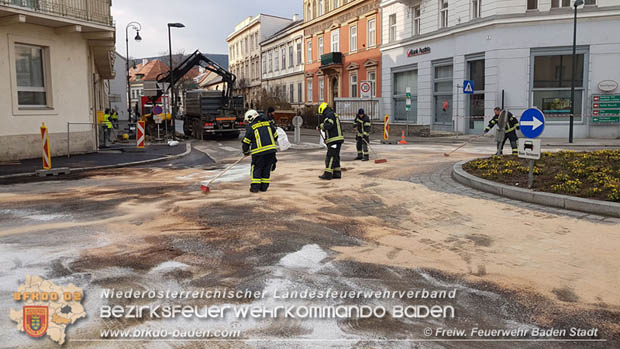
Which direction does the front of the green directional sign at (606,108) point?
toward the camera

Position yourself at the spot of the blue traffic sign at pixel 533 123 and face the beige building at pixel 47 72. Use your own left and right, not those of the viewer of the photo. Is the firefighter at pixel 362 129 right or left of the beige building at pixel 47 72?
right

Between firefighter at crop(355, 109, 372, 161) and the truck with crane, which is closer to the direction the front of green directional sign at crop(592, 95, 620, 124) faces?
the firefighter

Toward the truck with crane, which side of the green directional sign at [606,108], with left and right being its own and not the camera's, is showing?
right

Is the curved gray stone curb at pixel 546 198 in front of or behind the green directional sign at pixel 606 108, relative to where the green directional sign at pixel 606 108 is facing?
in front

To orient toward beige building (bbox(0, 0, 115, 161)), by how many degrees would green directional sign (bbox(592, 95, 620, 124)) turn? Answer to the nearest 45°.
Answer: approximately 45° to its right

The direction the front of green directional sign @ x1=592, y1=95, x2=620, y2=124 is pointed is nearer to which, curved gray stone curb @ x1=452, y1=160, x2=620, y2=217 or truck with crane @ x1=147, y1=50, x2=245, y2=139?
the curved gray stone curb

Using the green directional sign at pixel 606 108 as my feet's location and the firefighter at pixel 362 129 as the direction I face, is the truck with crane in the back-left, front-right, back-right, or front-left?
front-right

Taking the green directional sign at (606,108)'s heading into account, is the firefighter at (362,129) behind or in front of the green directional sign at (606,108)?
in front

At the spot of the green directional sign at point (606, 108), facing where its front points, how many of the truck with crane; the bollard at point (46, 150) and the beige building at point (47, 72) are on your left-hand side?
0

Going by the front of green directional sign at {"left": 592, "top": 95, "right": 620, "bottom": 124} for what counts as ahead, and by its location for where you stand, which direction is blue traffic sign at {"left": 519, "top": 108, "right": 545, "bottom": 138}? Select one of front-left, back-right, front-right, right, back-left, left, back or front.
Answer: front

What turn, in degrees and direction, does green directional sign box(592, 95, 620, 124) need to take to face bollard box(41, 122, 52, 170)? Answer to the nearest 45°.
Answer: approximately 45° to its right
